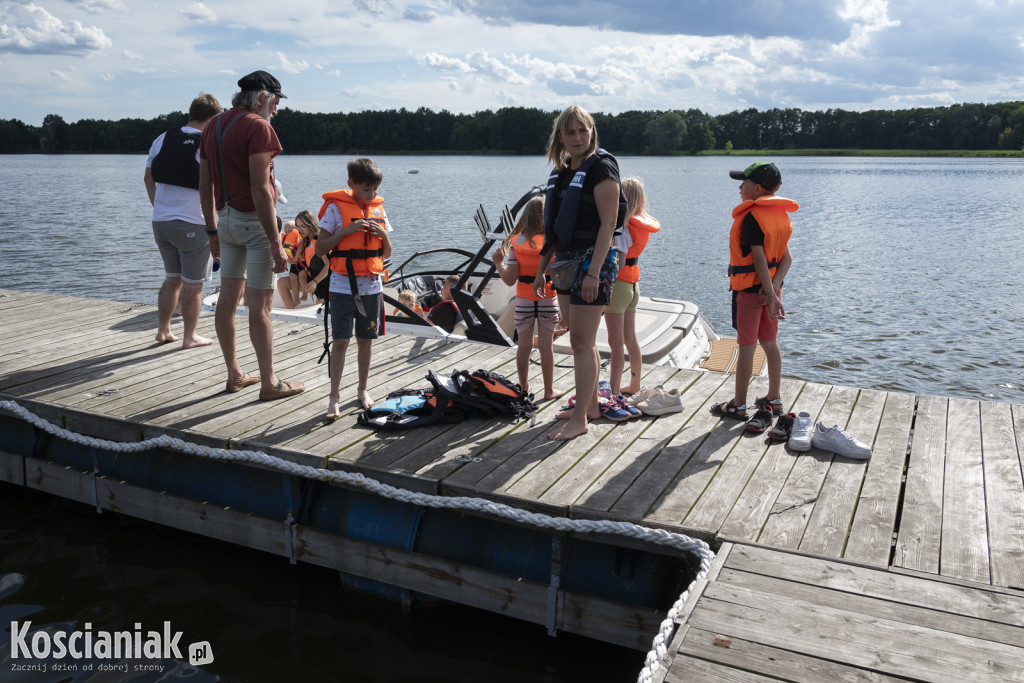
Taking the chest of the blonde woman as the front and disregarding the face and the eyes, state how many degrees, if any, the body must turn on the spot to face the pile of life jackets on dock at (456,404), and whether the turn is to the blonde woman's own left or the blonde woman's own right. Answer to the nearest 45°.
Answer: approximately 90° to the blonde woman's own right

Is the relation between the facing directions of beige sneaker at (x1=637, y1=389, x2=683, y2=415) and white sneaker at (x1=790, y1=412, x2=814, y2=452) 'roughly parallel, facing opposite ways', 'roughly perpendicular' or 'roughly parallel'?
roughly perpendicular

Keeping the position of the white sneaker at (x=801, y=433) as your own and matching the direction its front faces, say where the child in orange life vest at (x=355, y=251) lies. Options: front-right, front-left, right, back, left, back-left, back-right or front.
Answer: right

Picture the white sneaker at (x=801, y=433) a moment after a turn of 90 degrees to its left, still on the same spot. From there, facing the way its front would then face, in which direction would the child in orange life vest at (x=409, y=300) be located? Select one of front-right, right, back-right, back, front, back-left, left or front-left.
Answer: back-left

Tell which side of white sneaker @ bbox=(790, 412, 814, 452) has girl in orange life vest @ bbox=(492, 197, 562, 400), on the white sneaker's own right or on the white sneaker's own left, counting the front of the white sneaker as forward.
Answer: on the white sneaker's own right

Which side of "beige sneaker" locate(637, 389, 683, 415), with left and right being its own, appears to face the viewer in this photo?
left

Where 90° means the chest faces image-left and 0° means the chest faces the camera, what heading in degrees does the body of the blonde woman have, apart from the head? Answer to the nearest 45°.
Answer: approximately 45°

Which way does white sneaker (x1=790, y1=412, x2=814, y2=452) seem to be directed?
toward the camera

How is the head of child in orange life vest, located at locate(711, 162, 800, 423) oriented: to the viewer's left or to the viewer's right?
to the viewer's left

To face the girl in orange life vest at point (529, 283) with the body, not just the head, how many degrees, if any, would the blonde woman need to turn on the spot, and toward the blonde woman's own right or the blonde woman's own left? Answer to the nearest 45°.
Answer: approximately 135° to the blonde woman's own right
